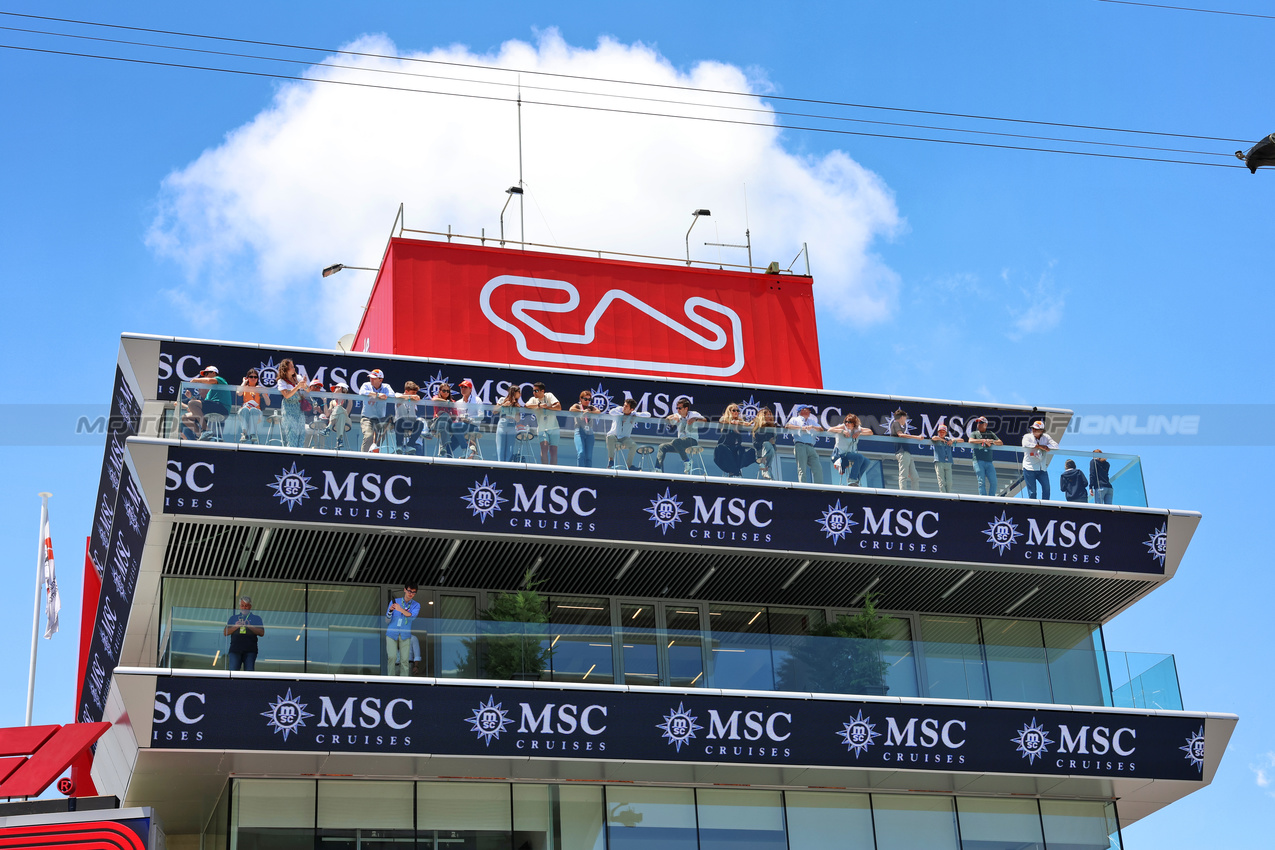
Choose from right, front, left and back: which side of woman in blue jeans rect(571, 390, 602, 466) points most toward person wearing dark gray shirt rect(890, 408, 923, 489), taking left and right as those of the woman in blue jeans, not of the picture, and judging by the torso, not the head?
left

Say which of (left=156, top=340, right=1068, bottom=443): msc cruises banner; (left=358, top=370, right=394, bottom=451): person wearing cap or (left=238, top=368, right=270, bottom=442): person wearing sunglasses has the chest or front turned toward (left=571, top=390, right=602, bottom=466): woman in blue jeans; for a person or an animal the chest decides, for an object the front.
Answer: the msc cruises banner

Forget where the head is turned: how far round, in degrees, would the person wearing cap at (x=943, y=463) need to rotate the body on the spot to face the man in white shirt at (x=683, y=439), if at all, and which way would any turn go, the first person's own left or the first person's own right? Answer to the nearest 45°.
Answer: approximately 45° to the first person's own right

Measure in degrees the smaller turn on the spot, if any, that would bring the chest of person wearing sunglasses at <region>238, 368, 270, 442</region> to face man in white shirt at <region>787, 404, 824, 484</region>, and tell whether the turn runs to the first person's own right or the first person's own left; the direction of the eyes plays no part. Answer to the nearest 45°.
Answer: approximately 90° to the first person's own left

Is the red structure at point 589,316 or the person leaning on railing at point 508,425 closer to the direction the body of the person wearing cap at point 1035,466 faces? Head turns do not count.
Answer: the person leaning on railing

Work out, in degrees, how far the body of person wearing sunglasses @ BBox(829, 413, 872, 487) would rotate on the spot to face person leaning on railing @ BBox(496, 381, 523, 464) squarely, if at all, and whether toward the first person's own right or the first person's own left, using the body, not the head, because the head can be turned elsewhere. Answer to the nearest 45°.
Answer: approximately 45° to the first person's own right

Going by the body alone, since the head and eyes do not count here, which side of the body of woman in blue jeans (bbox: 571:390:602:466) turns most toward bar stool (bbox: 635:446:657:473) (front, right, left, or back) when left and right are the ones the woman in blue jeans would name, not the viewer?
left
